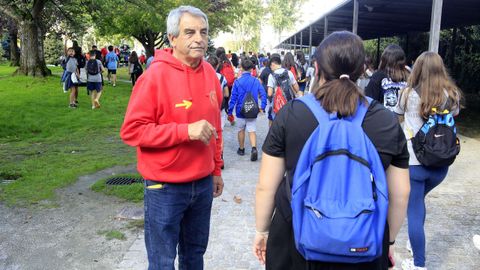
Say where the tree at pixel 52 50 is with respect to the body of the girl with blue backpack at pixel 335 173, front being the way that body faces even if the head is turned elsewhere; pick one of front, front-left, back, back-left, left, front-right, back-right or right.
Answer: front-left

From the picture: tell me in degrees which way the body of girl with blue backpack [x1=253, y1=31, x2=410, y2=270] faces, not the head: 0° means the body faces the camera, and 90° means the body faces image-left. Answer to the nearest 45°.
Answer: approximately 180°

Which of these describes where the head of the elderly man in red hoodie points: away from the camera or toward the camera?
toward the camera

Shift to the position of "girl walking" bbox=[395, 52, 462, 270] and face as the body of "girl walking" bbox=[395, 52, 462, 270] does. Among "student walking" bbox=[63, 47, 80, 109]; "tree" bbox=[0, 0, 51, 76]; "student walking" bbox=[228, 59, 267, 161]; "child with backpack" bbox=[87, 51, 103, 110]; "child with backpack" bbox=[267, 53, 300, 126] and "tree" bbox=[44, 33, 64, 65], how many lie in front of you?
6

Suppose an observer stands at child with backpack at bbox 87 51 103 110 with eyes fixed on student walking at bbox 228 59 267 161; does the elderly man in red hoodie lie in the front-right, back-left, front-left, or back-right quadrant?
front-right

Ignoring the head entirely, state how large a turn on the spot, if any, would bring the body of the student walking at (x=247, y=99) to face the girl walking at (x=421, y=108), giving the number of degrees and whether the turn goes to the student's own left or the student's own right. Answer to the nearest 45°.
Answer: approximately 180°

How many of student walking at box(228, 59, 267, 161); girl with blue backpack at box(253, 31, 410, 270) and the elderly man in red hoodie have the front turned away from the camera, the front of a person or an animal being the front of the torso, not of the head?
2

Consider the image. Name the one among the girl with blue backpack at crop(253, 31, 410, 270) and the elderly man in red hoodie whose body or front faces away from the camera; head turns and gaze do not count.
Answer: the girl with blue backpack

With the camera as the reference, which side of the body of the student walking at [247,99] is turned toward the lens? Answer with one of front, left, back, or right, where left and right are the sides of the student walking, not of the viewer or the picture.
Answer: back

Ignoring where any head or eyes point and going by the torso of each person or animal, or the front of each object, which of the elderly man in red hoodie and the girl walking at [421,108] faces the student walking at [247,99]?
the girl walking

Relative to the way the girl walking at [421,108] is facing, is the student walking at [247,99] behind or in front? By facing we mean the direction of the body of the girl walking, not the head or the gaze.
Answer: in front

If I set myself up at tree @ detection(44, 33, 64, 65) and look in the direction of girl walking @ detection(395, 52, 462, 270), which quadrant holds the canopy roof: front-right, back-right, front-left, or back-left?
front-left

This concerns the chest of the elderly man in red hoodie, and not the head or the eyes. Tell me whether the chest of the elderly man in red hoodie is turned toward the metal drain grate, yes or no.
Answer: no

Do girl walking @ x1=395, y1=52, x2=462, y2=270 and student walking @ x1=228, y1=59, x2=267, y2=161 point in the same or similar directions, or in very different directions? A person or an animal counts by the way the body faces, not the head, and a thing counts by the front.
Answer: same or similar directions

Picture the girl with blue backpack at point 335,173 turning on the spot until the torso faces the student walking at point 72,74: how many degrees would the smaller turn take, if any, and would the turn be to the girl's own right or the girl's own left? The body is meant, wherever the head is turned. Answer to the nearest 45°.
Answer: approximately 45° to the girl's own left

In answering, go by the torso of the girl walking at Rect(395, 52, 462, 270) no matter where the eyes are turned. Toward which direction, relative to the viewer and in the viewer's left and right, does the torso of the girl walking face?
facing away from the viewer and to the left of the viewer

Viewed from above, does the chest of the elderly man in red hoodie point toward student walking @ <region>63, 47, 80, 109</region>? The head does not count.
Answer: no

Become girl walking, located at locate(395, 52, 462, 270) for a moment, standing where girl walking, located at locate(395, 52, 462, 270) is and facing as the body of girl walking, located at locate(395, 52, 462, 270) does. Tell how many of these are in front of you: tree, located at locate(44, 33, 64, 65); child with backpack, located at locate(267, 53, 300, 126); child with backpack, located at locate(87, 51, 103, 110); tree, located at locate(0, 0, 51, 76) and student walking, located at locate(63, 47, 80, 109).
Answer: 5

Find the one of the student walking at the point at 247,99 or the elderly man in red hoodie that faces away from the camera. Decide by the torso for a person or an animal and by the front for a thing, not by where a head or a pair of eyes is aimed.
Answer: the student walking
